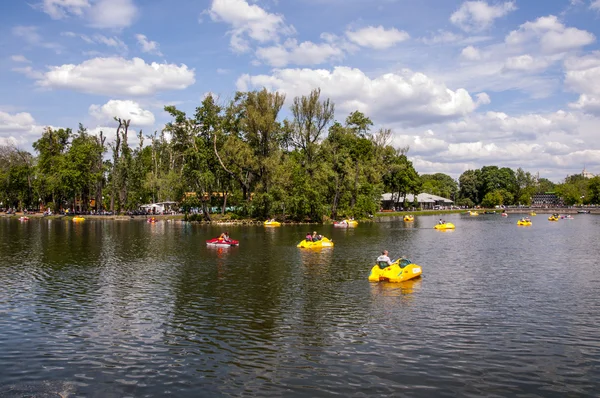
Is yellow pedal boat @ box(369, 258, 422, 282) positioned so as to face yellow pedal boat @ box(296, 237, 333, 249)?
no

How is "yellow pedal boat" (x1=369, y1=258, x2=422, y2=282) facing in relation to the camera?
to the viewer's right
